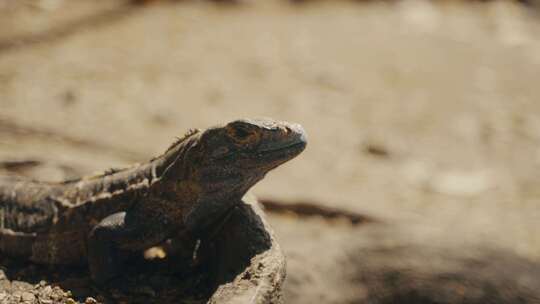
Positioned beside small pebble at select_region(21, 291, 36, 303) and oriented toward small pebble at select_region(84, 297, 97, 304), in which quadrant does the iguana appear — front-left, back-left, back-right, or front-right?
front-left

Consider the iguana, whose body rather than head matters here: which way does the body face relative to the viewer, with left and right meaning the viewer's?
facing to the right of the viewer

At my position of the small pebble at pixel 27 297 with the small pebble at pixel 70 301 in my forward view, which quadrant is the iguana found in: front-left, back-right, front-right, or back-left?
front-left

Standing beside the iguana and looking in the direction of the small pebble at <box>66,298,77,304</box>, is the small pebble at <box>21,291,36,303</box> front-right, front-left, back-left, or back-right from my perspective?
front-right
